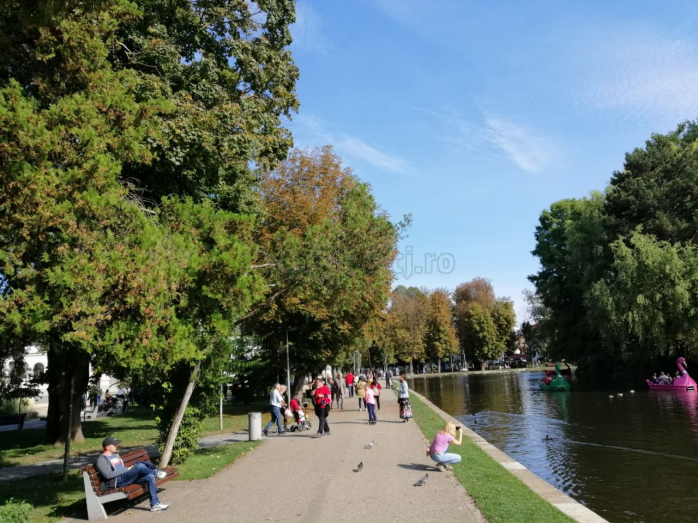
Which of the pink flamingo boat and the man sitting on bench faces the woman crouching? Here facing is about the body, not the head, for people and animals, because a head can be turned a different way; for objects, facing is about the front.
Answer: the man sitting on bench

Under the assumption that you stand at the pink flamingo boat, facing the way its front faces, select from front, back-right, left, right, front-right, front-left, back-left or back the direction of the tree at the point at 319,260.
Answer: back-right

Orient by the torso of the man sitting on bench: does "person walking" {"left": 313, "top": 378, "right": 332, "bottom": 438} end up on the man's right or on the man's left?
on the man's left

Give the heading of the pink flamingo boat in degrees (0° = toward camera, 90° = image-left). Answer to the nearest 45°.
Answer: approximately 270°

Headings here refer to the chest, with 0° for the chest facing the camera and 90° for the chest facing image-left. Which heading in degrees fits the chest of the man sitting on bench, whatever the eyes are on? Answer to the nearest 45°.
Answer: approximately 270°

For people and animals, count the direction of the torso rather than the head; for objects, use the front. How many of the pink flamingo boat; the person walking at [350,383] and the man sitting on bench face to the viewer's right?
2

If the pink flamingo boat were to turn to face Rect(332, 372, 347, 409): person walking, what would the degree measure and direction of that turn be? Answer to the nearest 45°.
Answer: approximately 135° to its right

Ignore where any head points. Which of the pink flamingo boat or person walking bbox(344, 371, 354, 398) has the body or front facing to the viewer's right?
the pink flamingo boat
